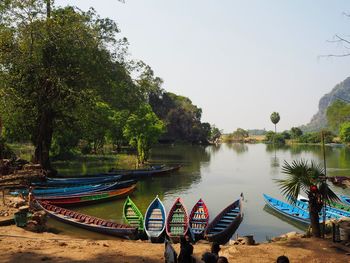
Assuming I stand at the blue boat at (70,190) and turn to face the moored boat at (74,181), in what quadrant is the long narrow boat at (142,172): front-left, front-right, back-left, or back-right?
front-right

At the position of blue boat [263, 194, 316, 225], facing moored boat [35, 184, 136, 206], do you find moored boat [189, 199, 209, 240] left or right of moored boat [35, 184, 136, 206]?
left

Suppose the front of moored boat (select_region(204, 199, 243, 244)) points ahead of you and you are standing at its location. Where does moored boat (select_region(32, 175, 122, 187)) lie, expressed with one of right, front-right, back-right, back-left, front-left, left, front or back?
left

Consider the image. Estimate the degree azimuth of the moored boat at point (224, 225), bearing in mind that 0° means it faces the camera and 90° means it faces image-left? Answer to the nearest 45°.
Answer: approximately 225°

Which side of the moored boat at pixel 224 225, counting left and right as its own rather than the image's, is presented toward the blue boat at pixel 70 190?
left

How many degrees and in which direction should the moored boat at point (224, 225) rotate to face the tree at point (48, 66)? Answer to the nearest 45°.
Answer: approximately 90° to its left

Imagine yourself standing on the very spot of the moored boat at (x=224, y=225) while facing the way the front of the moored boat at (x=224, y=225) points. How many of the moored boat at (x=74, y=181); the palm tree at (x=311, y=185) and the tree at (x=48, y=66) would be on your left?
2

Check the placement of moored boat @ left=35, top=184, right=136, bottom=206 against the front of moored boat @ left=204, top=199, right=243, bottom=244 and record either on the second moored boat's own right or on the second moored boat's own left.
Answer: on the second moored boat's own left

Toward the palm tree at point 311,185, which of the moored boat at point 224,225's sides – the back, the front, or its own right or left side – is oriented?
right

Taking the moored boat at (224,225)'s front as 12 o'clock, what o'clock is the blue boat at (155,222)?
The blue boat is roughly at 7 o'clock from the moored boat.
